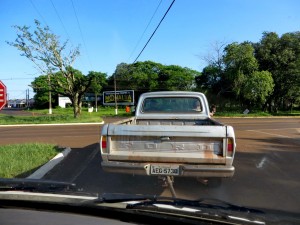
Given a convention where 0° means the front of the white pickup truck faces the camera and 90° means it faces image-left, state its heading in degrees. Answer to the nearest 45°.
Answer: approximately 180°
